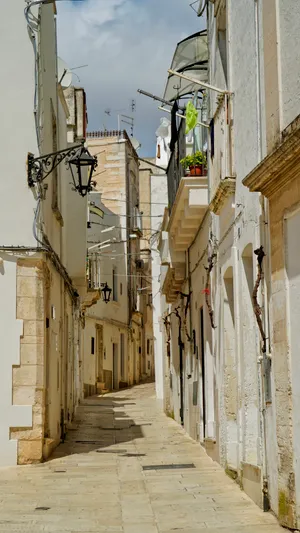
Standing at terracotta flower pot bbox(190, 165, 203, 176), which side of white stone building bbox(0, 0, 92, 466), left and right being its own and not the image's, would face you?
front

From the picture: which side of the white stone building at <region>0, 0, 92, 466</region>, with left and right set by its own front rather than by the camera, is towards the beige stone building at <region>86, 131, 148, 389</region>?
left

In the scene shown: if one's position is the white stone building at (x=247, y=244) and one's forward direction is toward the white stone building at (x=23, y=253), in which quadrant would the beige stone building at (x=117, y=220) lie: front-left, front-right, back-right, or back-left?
front-right

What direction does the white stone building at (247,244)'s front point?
to the viewer's left

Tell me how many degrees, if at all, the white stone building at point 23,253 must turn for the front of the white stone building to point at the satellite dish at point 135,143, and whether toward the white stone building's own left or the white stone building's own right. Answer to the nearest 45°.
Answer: approximately 90° to the white stone building's own left

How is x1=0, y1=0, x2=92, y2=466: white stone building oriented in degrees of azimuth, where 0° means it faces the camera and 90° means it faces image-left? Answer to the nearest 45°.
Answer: approximately 270°

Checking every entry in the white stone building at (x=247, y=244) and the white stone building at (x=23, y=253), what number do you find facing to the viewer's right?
1

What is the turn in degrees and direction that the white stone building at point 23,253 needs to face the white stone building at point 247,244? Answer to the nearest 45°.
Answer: approximately 45° to its right

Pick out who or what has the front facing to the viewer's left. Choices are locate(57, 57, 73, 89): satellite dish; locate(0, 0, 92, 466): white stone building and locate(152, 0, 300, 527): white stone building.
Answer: locate(152, 0, 300, 527): white stone building

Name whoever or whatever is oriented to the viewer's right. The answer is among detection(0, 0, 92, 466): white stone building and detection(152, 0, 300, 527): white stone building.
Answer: detection(0, 0, 92, 466): white stone building
